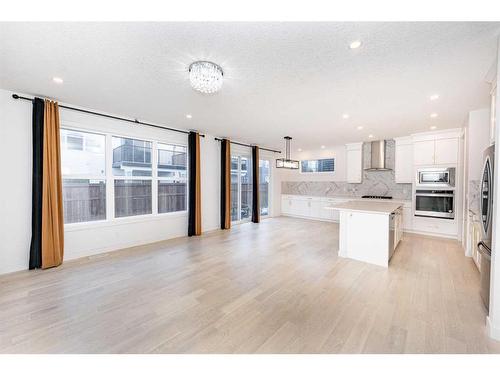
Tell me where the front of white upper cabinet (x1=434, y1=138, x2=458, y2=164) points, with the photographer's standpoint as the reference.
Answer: facing the viewer

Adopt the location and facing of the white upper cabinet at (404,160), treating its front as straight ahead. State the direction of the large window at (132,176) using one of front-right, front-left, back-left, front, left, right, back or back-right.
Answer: front-right

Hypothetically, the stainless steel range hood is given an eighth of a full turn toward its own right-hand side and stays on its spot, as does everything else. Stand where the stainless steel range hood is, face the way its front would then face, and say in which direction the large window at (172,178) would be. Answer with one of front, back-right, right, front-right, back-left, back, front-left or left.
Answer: front

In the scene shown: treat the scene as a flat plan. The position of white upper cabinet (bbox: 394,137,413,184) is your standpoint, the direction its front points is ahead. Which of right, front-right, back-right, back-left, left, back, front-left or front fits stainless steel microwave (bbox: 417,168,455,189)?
front-left

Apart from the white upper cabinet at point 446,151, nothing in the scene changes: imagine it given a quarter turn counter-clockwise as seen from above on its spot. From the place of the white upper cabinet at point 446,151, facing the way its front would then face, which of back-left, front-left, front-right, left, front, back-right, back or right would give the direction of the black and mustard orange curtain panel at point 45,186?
back-right

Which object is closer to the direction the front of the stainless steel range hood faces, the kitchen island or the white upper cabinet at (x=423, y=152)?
the kitchen island

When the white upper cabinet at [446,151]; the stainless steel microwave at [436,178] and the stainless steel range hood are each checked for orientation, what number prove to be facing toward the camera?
3

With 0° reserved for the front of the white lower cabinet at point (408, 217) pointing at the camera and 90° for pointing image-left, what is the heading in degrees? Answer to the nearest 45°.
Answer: approximately 0°

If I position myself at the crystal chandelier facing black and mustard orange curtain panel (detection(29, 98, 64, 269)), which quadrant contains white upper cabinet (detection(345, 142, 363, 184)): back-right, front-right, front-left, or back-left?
back-right

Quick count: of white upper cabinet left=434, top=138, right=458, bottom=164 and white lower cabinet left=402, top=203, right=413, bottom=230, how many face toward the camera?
2

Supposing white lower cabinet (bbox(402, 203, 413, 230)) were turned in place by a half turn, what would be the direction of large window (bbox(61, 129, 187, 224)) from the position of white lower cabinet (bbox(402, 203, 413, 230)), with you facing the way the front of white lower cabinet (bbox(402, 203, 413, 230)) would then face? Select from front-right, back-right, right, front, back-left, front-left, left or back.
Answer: back-left

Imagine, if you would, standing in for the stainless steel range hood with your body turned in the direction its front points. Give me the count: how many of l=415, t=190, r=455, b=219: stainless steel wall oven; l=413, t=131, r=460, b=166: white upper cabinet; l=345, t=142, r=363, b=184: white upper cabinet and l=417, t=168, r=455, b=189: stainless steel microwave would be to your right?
1
